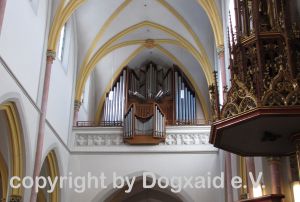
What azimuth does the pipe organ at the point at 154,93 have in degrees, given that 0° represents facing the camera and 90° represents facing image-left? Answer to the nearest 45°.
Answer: approximately 0°

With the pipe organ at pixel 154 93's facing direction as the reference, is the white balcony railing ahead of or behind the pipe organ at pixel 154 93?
ahead
